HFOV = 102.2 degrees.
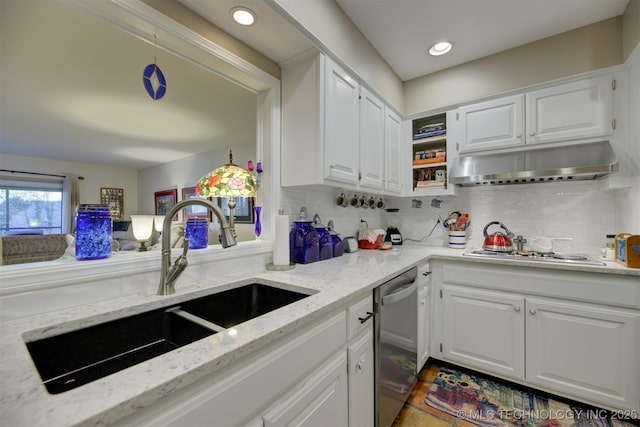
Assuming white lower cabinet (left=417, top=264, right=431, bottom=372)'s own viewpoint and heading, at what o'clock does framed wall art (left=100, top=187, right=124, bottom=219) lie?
The framed wall art is roughly at 6 o'clock from the white lower cabinet.

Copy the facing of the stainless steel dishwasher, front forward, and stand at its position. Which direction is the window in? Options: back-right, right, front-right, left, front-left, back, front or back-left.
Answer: back

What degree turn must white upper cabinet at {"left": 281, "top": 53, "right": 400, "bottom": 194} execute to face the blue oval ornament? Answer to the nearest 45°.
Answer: approximately 135° to its right

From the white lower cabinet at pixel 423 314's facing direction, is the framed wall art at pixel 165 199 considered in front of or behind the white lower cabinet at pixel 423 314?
behind

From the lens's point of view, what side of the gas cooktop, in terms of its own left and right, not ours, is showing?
front

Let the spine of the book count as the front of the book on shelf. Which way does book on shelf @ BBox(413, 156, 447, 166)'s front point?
toward the camera

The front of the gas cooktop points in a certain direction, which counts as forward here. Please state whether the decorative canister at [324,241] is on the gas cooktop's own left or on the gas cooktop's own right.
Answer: on the gas cooktop's own right

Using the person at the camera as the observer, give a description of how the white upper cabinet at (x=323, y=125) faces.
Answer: facing the viewer and to the right of the viewer
